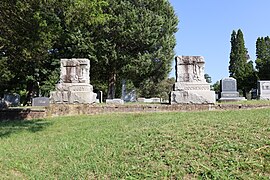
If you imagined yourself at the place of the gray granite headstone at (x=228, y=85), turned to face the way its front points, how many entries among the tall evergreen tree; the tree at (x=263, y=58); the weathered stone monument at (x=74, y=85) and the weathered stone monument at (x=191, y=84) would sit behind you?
2

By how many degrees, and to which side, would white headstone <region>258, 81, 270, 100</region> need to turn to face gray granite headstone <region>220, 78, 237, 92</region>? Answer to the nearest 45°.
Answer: approximately 45° to its right

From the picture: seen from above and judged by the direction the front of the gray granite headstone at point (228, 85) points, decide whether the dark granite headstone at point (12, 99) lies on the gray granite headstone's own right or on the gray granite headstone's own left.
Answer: on the gray granite headstone's own right

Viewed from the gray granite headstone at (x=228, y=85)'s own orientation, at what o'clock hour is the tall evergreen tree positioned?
The tall evergreen tree is roughly at 6 o'clock from the gray granite headstone.

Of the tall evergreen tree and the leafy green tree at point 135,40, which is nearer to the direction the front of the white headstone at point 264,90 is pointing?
the leafy green tree

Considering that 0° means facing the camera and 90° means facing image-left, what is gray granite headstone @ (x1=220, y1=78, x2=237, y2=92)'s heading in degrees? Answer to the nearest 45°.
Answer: approximately 0°

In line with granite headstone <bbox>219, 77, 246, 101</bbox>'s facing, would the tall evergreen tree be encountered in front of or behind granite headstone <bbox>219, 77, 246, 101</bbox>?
behind

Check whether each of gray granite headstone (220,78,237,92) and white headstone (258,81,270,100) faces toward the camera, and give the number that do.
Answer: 2
